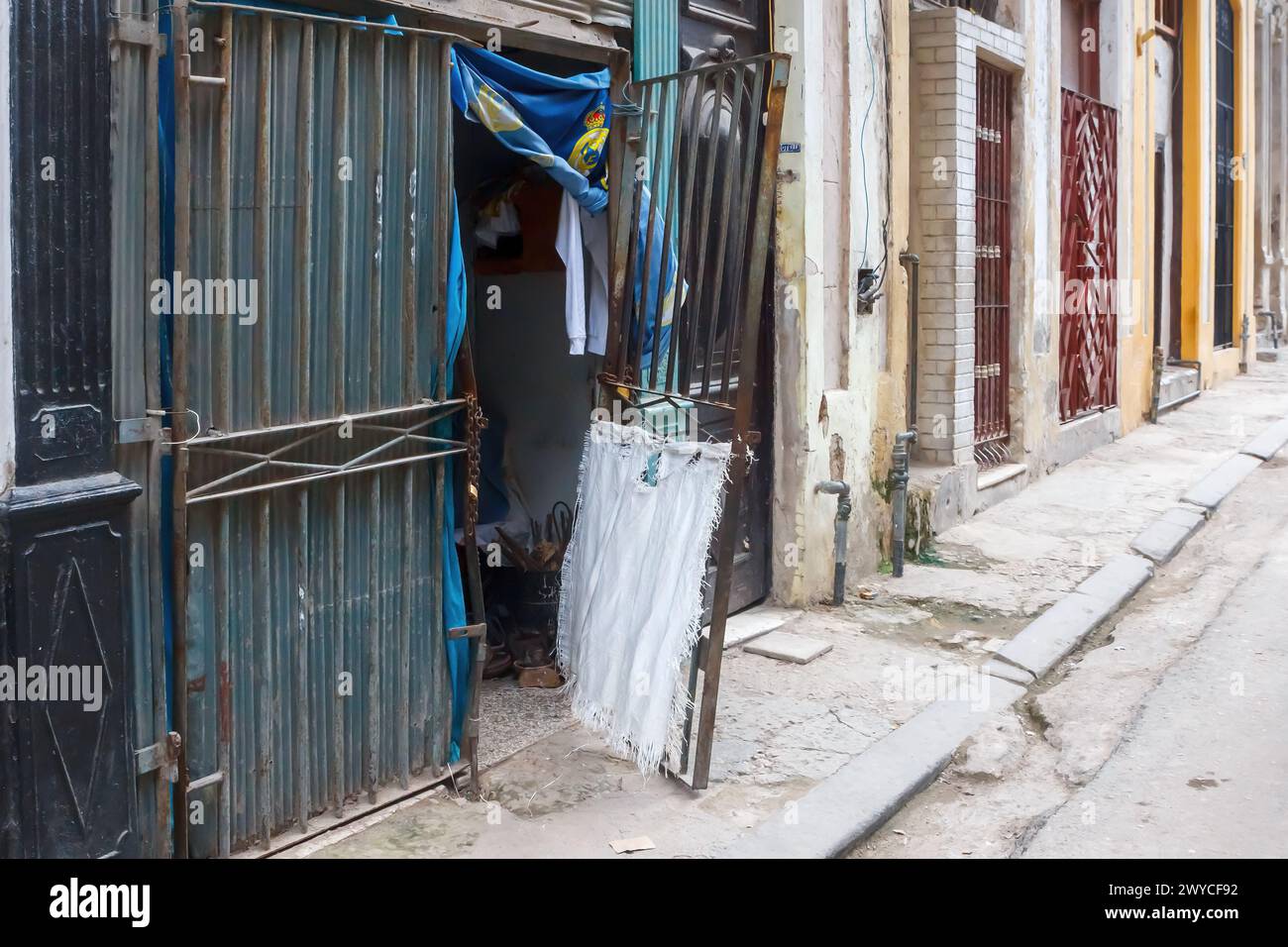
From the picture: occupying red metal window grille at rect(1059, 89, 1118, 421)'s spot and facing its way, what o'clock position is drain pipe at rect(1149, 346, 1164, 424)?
The drain pipe is roughly at 8 o'clock from the red metal window grille.

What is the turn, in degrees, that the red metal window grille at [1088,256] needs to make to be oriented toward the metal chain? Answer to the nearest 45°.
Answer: approximately 45° to its right

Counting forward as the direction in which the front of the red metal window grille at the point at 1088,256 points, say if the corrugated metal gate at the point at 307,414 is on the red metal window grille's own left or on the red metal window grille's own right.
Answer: on the red metal window grille's own right

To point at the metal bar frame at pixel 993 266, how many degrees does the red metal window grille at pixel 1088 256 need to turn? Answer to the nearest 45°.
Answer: approximately 45° to its right

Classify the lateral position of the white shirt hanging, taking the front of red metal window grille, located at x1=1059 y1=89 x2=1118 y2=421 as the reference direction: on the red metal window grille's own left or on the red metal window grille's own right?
on the red metal window grille's own right

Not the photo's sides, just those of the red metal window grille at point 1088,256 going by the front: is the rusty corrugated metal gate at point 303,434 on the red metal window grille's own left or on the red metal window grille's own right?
on the red metal window grille's own right

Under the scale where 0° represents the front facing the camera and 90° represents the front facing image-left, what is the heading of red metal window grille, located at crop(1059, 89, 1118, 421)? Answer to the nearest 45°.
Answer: approximately 315°
